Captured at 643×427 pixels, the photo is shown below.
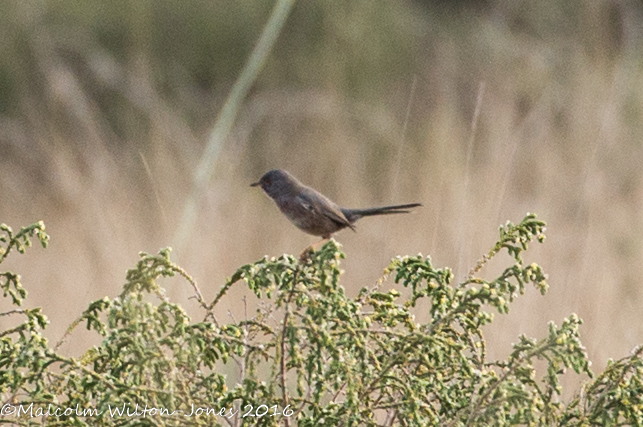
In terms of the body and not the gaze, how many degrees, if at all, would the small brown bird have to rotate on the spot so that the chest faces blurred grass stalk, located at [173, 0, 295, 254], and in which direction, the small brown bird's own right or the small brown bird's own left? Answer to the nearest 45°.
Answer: approximately 90° to the small brown bird's own right

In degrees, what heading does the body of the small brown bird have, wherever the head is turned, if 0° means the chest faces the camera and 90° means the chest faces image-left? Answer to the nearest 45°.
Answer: approximately 90°
